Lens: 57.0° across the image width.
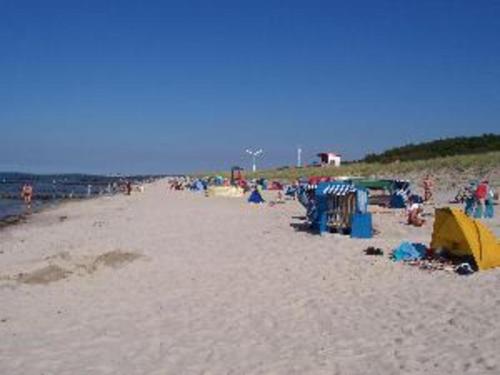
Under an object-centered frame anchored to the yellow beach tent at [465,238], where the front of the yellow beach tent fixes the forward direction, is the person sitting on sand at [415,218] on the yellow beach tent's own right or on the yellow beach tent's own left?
on the yellow beach tent's own right

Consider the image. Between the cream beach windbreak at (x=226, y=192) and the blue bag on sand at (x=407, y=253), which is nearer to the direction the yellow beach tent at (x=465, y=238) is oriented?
the blue bag on sand

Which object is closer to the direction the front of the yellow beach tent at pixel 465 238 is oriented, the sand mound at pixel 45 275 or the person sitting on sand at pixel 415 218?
the sand mound

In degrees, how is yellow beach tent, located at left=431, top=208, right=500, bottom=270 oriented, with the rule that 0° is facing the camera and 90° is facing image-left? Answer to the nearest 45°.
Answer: approximately 45°

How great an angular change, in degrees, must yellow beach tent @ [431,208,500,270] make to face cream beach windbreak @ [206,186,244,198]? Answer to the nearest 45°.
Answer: approximately 90° to its right

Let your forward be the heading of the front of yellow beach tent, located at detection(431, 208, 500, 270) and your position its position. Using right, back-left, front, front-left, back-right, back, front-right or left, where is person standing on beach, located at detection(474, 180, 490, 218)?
back-right

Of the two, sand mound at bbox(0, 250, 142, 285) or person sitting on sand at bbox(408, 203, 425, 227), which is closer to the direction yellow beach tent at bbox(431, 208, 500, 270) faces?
the sand mound
